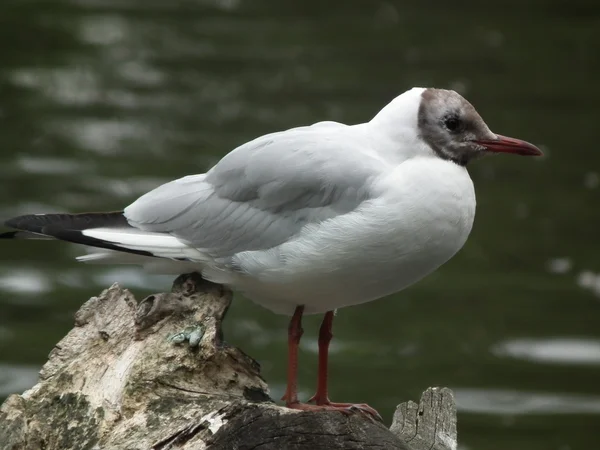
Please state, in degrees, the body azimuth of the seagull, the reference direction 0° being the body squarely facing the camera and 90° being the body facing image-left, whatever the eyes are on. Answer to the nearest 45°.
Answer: approximately 270°
